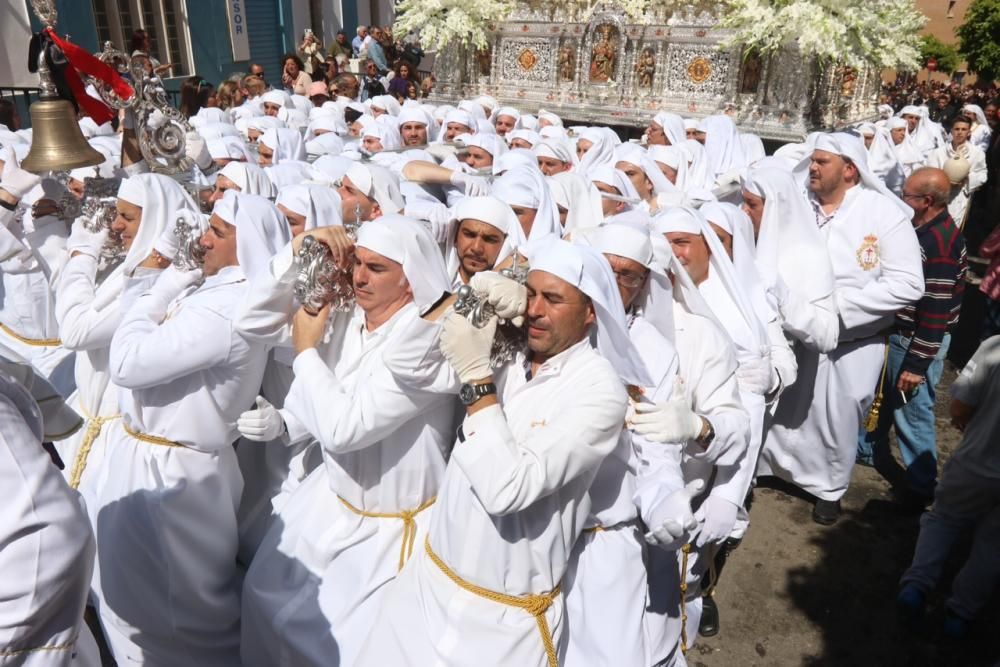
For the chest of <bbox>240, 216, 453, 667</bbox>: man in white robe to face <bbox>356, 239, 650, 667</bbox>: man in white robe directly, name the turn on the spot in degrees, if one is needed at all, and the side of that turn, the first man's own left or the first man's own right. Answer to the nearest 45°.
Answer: approximately 90° to the first man's own left

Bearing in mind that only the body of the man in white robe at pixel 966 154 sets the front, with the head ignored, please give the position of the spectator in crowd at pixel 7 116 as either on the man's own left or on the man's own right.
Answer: on the man's own right

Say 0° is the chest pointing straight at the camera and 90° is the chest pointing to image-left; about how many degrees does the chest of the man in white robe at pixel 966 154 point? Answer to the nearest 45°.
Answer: approximately 0°

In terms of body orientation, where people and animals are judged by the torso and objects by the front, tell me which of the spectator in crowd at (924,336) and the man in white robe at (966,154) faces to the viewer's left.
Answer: the spectator in crowd

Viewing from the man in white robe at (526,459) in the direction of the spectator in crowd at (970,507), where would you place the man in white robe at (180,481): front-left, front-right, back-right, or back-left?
back-left

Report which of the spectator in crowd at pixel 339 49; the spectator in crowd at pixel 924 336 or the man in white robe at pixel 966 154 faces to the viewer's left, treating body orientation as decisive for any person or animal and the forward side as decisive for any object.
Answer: the spectator in crowd at pixel 924 336

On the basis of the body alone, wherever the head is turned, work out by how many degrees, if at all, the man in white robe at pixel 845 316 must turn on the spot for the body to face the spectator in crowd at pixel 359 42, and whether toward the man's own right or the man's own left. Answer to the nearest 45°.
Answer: approximately 90° to the man's own right

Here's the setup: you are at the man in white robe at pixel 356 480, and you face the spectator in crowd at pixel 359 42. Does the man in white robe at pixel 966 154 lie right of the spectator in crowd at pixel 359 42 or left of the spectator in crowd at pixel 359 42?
right
